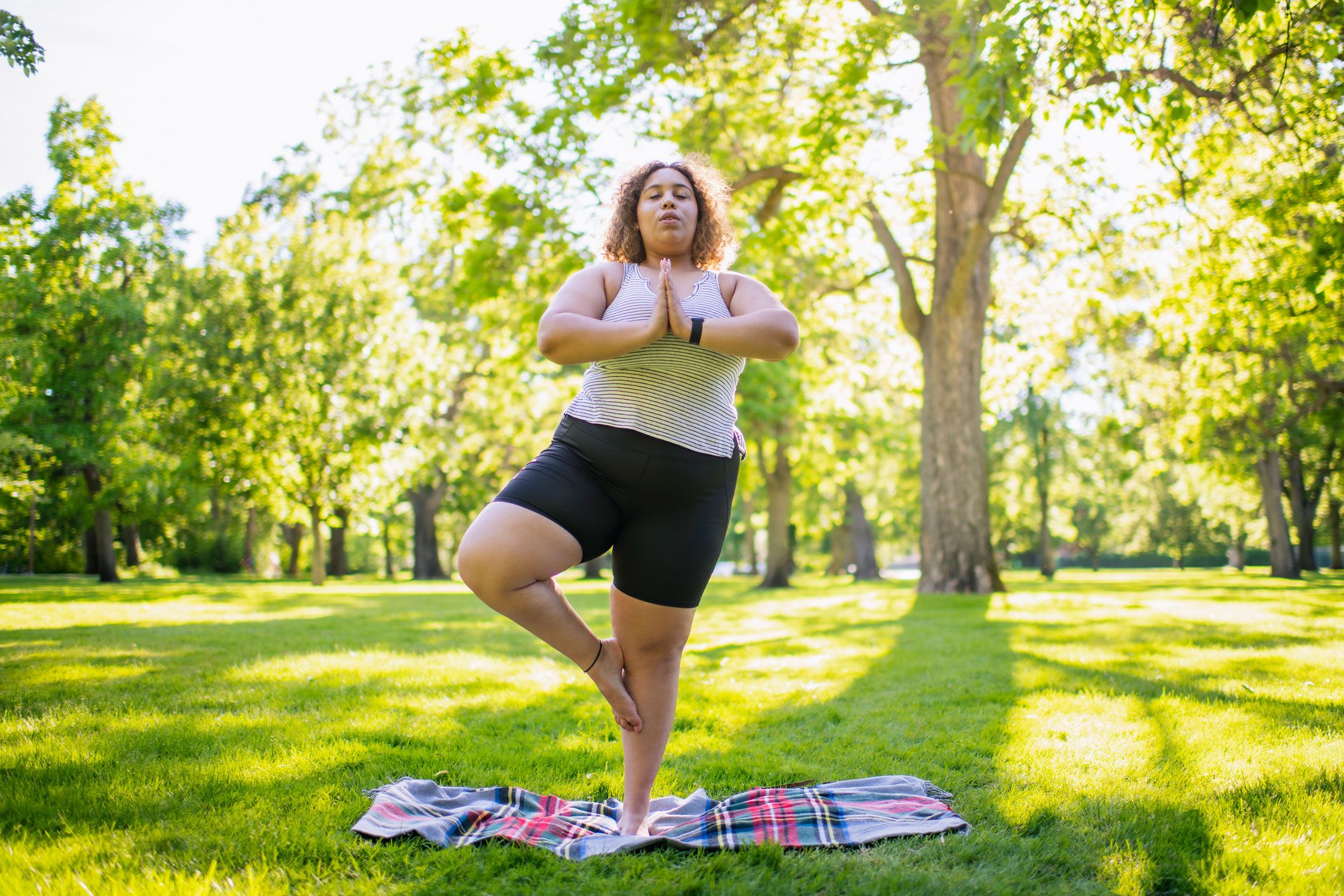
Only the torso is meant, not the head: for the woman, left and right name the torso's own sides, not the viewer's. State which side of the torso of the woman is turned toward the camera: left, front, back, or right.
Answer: front

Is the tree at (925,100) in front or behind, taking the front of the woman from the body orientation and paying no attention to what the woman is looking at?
behind

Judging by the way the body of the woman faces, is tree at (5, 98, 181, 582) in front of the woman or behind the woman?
behind

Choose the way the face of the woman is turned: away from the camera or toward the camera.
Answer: toward the camera
